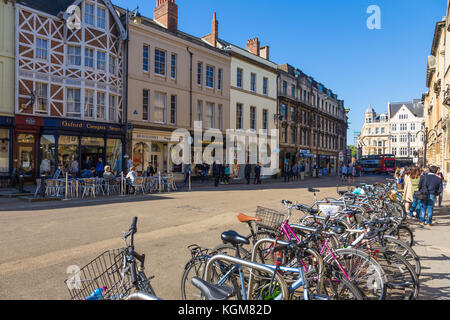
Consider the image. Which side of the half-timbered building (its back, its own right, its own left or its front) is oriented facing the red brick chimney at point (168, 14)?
left

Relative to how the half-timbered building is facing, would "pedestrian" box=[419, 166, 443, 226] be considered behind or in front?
in front

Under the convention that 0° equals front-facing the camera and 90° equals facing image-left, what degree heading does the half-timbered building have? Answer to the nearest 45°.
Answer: approximately 315°
